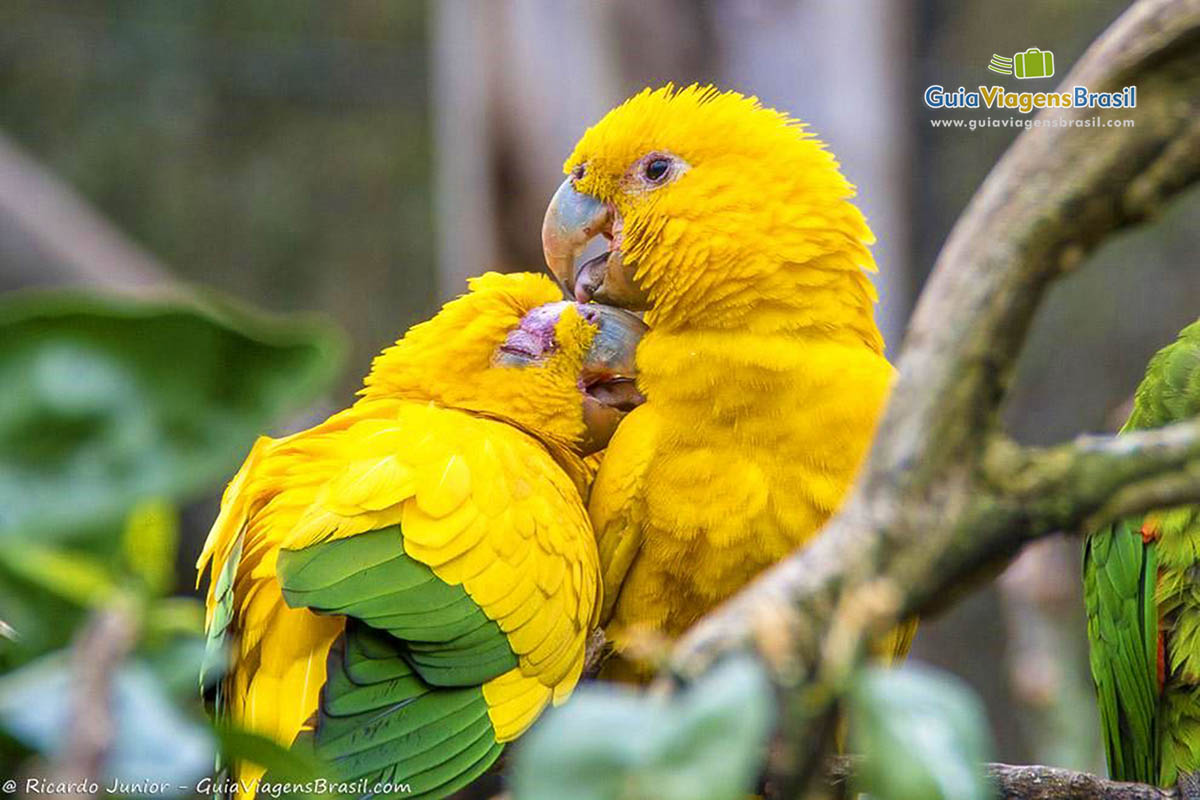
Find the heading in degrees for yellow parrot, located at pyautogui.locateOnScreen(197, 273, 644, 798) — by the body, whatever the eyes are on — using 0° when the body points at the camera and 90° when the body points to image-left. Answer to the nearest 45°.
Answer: approximately 225°

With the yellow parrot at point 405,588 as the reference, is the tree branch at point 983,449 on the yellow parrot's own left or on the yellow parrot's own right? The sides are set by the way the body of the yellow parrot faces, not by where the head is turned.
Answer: on the yellow parrot's own right

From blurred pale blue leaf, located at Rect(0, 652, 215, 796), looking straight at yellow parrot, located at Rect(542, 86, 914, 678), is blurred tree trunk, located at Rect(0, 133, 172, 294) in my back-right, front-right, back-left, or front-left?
front-left

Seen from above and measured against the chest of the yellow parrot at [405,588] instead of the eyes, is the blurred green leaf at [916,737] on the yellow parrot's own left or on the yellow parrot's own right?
on the yellow parrot's own right
